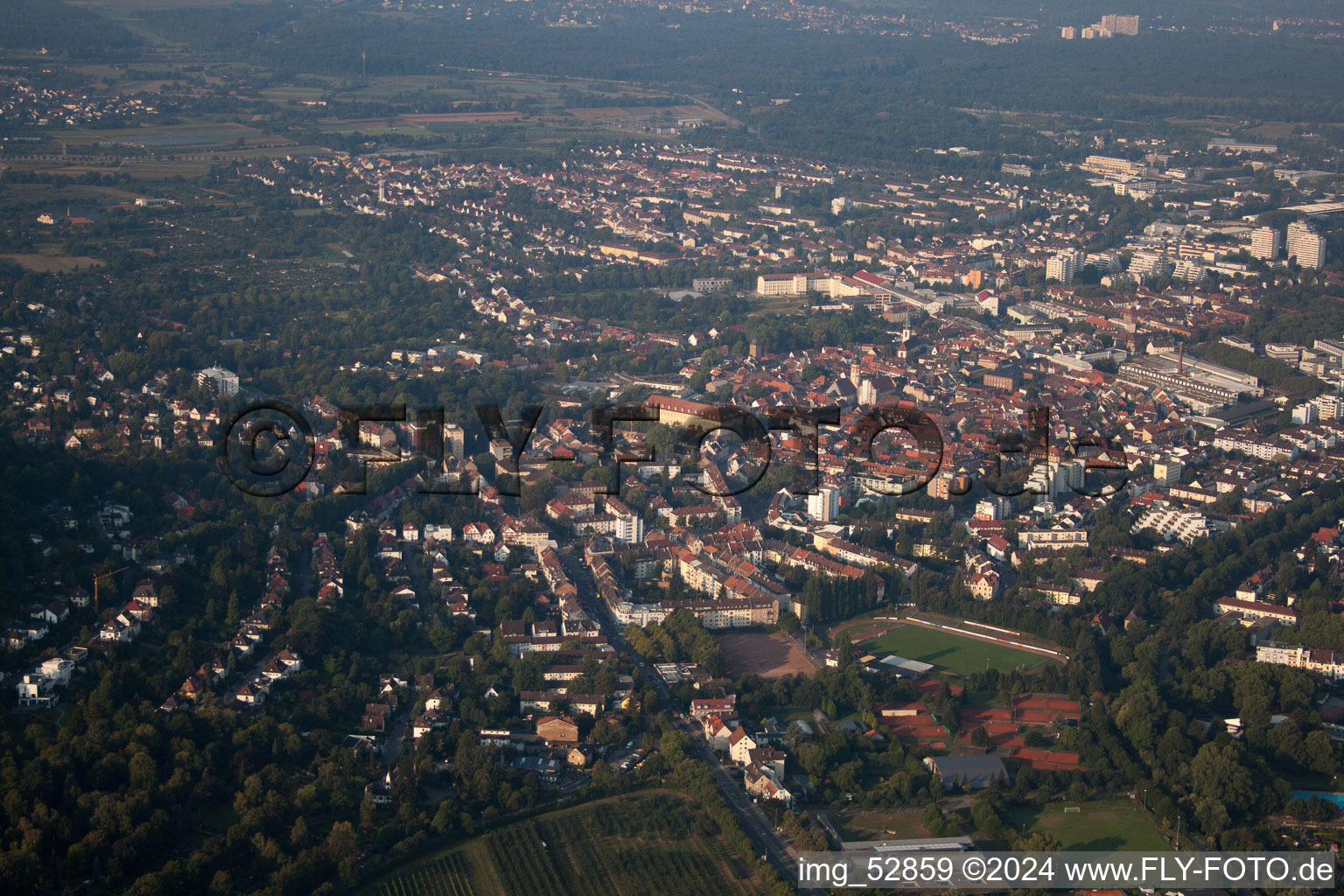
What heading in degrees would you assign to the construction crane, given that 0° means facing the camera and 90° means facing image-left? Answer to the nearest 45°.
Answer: approximately 270°

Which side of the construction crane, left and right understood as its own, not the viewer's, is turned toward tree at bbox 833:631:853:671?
front
